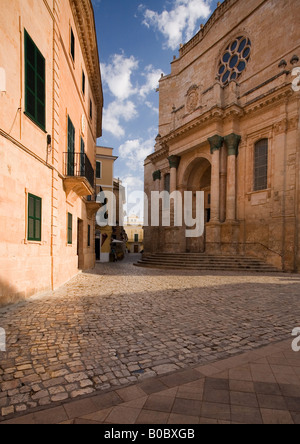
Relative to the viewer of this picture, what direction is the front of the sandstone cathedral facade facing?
facing the viewer and to the left of the viewer

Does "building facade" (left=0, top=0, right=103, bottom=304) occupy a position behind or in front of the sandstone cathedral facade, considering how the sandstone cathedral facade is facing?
in front
